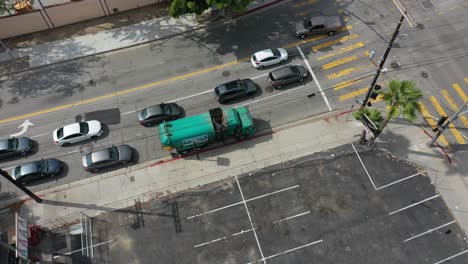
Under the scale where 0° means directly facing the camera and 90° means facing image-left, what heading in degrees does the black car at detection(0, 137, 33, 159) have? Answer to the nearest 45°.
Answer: approximately 270°

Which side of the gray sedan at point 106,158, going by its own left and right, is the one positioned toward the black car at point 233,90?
front

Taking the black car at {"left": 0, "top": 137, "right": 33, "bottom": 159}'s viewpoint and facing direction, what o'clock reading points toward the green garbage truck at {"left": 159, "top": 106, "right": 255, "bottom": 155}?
The green garbage truck is roughly at 1 o'clock from the black car.

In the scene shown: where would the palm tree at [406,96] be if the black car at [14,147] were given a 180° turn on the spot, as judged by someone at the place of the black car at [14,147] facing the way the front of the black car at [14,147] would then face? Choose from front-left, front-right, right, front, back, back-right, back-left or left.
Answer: back-left

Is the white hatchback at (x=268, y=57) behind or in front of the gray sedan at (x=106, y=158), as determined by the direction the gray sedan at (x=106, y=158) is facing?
in front

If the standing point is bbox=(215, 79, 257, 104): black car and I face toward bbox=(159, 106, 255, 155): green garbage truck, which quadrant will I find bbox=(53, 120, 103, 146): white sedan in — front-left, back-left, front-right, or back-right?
front-right

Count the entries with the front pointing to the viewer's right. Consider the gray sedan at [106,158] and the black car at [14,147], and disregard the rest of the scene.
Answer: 2

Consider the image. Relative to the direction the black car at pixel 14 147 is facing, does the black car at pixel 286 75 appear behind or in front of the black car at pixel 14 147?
in front

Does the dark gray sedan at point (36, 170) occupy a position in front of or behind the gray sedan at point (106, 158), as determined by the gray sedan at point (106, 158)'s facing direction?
behind

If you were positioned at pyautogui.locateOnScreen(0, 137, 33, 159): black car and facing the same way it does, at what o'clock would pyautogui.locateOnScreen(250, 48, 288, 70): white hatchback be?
The white hatchback is roughly at 1 o'clock from the black car.

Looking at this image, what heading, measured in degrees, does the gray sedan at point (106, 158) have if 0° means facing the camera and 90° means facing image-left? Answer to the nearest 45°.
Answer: approximately 270°

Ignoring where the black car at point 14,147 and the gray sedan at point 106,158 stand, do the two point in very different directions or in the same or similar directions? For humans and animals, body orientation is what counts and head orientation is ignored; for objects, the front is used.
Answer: same or similar directions
